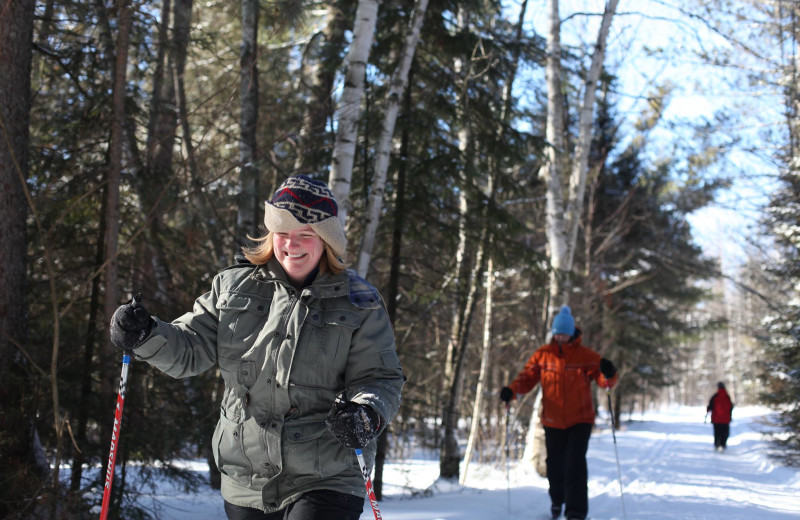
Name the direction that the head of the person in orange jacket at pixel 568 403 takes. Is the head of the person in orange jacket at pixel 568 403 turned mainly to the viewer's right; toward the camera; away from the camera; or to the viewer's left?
toward the camera

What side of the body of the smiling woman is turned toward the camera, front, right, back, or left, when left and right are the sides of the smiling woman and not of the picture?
front

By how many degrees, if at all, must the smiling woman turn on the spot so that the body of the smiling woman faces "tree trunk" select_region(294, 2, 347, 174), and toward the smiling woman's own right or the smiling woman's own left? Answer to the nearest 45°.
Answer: approximately 180°

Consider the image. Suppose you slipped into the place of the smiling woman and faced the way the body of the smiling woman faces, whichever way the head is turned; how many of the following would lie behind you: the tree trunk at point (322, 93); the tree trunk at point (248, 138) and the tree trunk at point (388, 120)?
3

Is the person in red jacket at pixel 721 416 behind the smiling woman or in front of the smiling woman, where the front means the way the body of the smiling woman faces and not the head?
behind

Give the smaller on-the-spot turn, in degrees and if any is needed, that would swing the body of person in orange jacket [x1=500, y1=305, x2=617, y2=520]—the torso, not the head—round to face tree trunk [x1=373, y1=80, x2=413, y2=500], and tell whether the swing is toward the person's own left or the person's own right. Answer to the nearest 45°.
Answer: approximately 135° to the person's own right

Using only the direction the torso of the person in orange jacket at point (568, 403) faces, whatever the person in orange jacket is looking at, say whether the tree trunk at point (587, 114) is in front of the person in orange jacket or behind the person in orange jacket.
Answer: behind

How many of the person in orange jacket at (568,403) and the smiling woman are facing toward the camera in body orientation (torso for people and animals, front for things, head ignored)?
2

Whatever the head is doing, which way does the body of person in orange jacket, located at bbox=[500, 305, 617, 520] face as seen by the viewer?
toward the camera

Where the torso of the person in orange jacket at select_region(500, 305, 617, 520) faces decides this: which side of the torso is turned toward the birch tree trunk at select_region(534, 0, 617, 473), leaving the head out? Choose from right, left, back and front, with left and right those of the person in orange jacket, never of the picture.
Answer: back

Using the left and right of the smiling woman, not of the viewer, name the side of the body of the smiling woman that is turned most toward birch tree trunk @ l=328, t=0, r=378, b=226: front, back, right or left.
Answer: back

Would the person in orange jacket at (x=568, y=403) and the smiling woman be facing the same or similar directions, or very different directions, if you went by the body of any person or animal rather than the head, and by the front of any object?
same or similar directions

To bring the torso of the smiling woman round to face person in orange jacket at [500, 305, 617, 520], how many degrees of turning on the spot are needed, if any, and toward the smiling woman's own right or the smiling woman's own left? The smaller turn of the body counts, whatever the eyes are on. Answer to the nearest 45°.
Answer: approximately 135° to the smiling woman's own left
